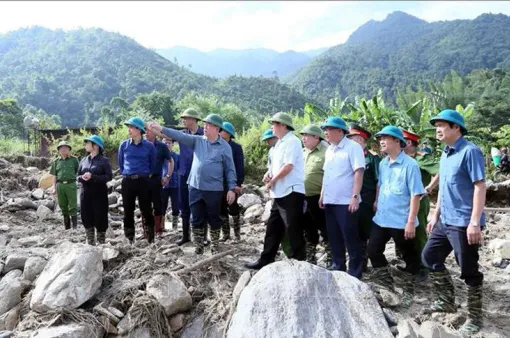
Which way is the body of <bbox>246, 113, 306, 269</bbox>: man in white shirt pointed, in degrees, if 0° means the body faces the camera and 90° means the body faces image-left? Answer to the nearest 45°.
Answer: approximately 90°

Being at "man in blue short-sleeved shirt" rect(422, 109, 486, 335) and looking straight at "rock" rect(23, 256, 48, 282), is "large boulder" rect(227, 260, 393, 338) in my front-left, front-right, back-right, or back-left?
front-left

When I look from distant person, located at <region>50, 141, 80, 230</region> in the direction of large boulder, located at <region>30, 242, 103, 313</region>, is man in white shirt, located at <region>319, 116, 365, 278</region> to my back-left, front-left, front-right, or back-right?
front-left

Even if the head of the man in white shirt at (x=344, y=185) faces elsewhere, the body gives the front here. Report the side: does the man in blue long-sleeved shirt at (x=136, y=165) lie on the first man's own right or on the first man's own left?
on the first man's own right

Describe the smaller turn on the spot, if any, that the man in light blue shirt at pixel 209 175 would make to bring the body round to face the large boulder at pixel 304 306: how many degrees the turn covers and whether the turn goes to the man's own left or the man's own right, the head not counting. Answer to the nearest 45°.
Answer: approximately 45° to the man's own left

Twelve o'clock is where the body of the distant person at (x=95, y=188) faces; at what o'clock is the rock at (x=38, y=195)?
The rock is roughly at 4 o'clock from the distant person.

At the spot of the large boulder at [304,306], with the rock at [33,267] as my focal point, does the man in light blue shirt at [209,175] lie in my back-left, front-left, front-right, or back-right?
front-right

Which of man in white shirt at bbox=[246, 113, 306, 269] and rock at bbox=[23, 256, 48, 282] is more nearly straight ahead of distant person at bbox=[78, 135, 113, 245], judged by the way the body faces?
the rock

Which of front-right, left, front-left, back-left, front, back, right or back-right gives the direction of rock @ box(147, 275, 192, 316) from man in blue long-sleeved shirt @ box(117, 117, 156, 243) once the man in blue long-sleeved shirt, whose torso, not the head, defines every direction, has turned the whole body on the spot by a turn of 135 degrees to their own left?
right

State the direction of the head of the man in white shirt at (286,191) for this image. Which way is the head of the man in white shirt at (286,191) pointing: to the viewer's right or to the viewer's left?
to the viewer's left

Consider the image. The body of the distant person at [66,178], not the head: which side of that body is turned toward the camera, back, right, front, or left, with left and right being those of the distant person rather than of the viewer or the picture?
front

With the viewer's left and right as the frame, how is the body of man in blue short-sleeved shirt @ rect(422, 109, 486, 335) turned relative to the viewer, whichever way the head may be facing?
facing the viewer and to the left of the viewer

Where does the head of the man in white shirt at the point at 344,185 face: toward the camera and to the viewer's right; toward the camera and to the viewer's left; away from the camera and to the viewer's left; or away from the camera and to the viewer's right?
toward the camera and to the viewer's left

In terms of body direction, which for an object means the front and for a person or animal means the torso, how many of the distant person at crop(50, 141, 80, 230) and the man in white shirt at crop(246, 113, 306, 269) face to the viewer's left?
1

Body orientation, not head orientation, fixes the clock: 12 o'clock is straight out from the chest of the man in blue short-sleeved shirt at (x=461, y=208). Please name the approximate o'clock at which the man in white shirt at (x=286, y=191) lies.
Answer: The man in white shirt is roughly at 2 o'clock from the man in blue short-sleeved shirt.
